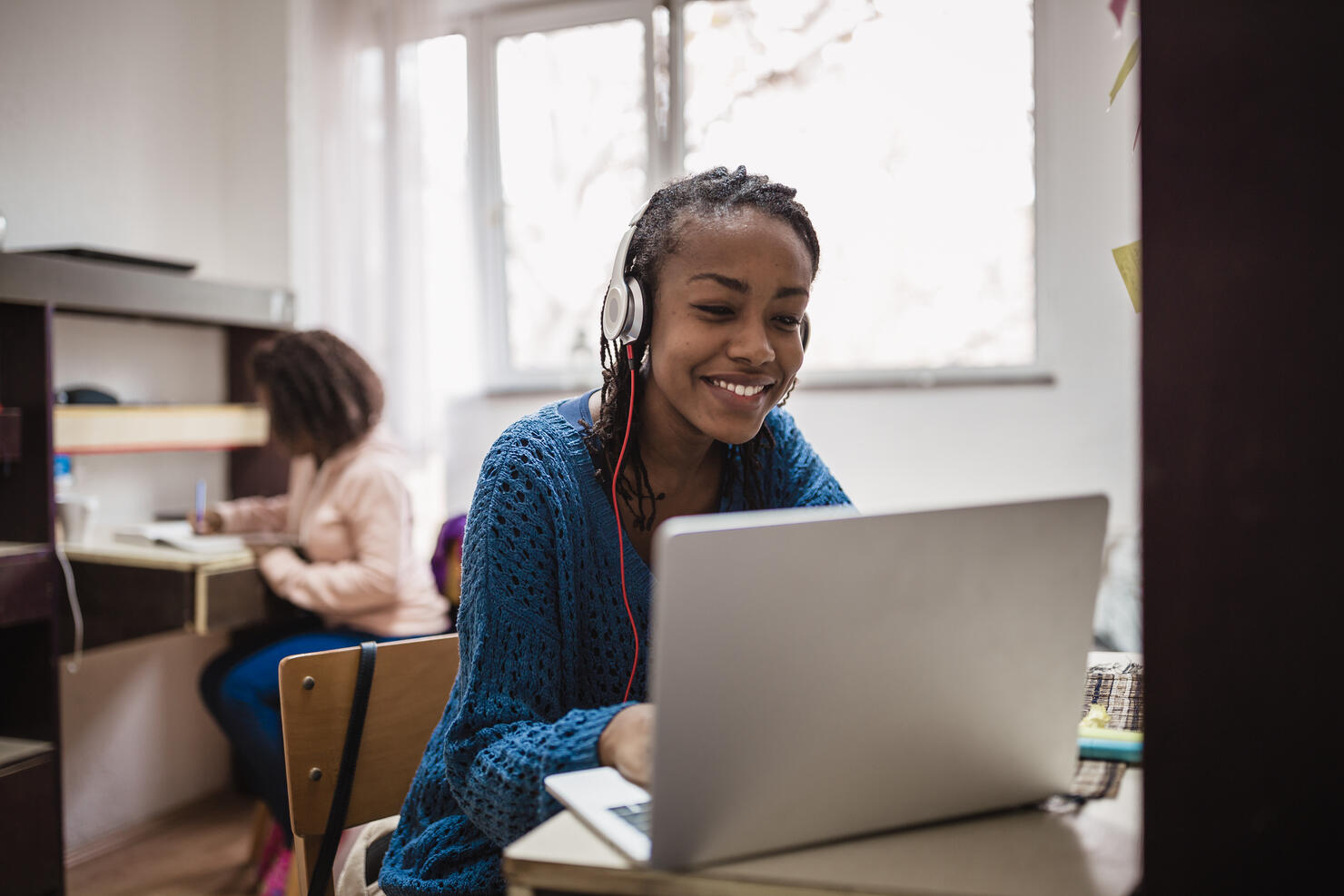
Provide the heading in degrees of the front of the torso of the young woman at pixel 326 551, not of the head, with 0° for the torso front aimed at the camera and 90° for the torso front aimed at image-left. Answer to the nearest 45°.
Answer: approximately 90°

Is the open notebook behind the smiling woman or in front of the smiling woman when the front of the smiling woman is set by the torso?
behind

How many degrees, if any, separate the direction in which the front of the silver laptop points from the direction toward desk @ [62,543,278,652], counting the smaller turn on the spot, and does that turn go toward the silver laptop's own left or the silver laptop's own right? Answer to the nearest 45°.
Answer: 0° — it already faces it

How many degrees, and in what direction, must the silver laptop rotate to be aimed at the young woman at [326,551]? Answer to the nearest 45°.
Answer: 0° — it already faces them

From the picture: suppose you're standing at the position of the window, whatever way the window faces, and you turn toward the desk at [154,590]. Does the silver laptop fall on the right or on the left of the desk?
left

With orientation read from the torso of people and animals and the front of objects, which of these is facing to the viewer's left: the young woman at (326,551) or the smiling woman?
the young woman

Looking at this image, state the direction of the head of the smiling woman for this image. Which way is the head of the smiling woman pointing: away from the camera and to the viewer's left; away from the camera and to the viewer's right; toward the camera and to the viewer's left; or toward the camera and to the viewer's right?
toward the camera and to the viewer's right

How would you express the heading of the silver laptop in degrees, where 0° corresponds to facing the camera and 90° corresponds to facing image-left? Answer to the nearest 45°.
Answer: approximately 135°

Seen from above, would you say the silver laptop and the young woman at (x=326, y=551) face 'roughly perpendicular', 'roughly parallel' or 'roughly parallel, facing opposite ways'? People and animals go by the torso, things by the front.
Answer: roughly perpendicular
